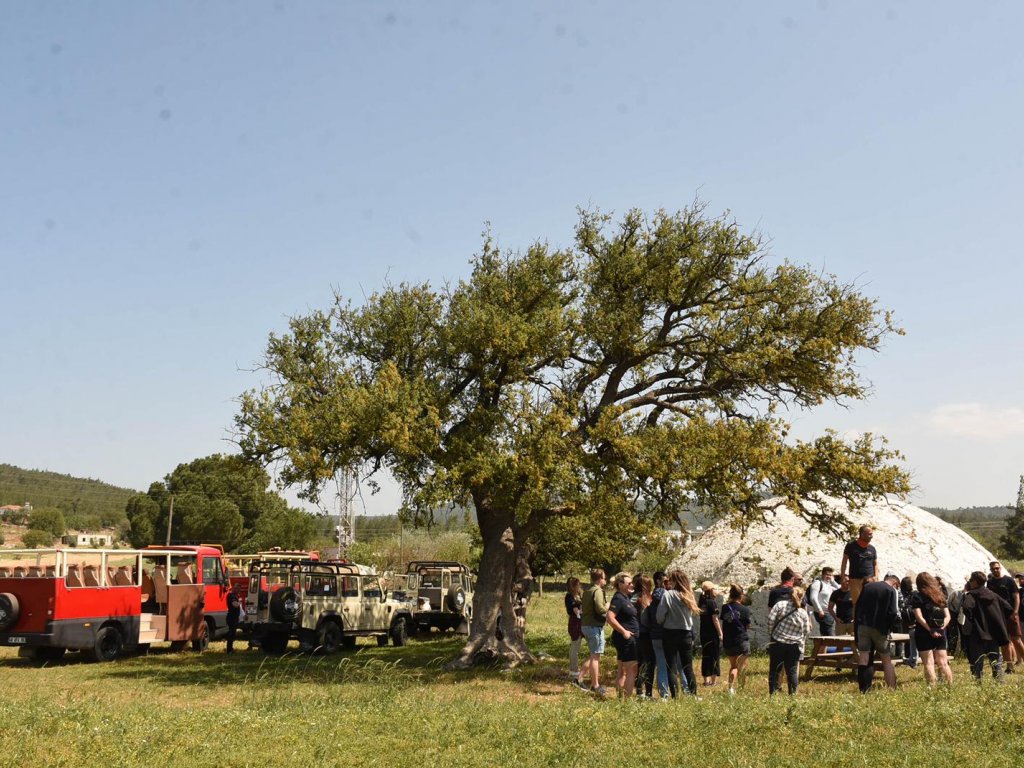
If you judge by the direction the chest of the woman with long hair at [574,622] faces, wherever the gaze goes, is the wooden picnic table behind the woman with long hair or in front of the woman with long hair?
in front

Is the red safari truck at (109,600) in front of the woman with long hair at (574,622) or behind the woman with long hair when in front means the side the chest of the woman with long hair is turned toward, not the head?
behind

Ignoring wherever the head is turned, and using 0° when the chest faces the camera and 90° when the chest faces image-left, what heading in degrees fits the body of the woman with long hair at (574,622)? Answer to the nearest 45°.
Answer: approximately 270°

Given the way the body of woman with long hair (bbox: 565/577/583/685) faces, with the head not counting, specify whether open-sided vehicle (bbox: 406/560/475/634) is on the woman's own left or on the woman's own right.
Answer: on the woman's own left

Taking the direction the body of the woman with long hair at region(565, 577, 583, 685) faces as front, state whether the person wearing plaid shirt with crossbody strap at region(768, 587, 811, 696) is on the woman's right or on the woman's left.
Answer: on the woman's right

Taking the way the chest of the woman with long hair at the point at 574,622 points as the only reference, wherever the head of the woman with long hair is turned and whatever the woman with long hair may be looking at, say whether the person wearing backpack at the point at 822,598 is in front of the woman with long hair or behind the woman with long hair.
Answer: in front

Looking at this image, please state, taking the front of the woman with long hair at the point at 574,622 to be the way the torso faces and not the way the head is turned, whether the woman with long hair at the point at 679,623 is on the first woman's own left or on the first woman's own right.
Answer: on the first woman's own right

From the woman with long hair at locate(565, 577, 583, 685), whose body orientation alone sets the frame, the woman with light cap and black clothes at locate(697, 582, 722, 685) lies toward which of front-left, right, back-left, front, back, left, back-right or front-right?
front-right

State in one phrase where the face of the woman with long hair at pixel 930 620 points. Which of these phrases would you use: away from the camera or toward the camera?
away from the camera
